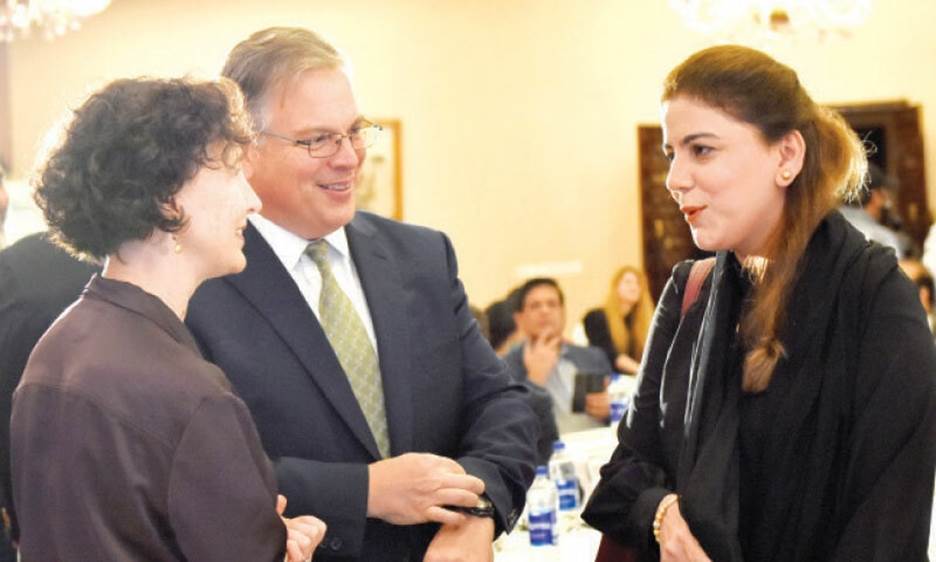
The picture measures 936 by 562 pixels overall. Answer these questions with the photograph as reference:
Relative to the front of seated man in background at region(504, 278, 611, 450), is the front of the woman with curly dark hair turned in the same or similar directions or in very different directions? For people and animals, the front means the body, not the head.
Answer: very different directions

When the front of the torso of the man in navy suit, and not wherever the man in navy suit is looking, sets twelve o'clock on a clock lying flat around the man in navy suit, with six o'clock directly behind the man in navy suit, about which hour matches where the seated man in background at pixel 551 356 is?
The seated man in background is roughly at 8 o'clock from the man in navy suit.

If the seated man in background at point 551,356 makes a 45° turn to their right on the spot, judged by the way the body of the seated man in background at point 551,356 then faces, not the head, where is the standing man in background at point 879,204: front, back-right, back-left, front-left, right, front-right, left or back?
back

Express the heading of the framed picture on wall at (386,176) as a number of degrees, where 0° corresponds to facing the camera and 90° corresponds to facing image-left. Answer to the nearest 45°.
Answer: approximately 0°

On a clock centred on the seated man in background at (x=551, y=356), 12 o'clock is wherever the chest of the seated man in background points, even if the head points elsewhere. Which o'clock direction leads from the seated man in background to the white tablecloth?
The white tablecloth is roughly at 12 o'clock from the seated man in background.

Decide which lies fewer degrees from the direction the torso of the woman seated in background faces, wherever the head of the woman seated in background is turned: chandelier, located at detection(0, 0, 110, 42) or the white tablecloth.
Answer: the white tablecloth

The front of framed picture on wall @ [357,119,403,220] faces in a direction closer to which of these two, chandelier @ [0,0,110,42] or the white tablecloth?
the white tablecloth

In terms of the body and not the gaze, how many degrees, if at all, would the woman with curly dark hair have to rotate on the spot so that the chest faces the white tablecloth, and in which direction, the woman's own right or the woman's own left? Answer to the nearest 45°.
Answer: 0° — they already face it

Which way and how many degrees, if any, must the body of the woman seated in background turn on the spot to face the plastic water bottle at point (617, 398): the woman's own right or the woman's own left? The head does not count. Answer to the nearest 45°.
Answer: approximately 45° to the woman's own right

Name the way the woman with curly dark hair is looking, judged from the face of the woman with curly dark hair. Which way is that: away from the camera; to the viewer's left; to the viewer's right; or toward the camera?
to the viewer's right
